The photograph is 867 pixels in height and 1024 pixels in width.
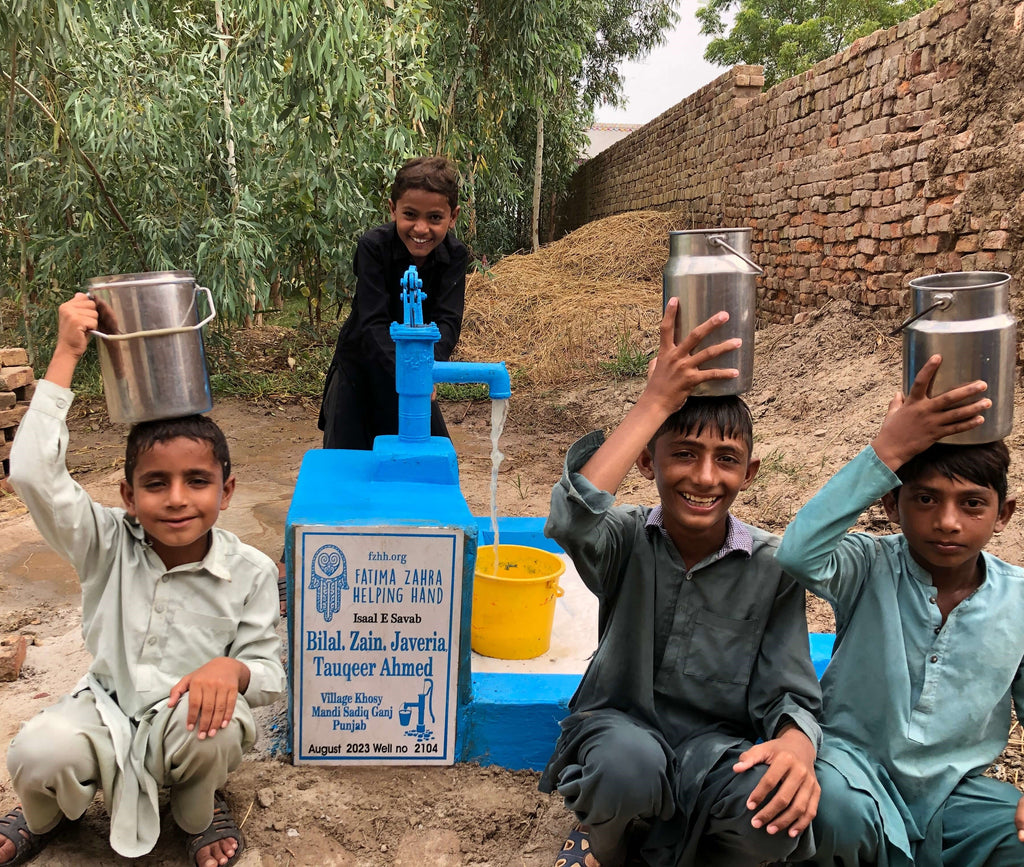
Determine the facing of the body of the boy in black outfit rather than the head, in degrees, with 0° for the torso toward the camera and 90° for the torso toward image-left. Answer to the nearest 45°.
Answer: approximately 0°

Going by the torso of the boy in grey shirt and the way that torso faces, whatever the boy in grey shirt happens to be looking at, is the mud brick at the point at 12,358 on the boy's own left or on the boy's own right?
on the boy's own right

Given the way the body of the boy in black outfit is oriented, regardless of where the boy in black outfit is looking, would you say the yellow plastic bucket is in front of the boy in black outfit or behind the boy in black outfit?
in front

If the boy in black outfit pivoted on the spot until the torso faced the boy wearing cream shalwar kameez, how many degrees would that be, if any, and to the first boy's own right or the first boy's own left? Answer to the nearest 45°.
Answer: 0° — they already face them

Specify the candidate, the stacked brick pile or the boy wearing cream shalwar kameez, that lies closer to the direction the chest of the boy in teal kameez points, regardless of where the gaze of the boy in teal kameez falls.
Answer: the boy wearing cream shalwar kameez

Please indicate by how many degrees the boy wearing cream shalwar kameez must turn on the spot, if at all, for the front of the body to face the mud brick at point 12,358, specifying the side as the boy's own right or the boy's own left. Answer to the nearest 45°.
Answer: approximately 180°

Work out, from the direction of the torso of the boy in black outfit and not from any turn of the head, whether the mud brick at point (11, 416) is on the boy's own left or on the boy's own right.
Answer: on the boy's own right

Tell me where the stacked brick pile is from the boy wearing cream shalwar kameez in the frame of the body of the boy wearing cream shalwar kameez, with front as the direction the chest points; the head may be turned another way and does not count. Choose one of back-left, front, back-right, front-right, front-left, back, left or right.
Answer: back
